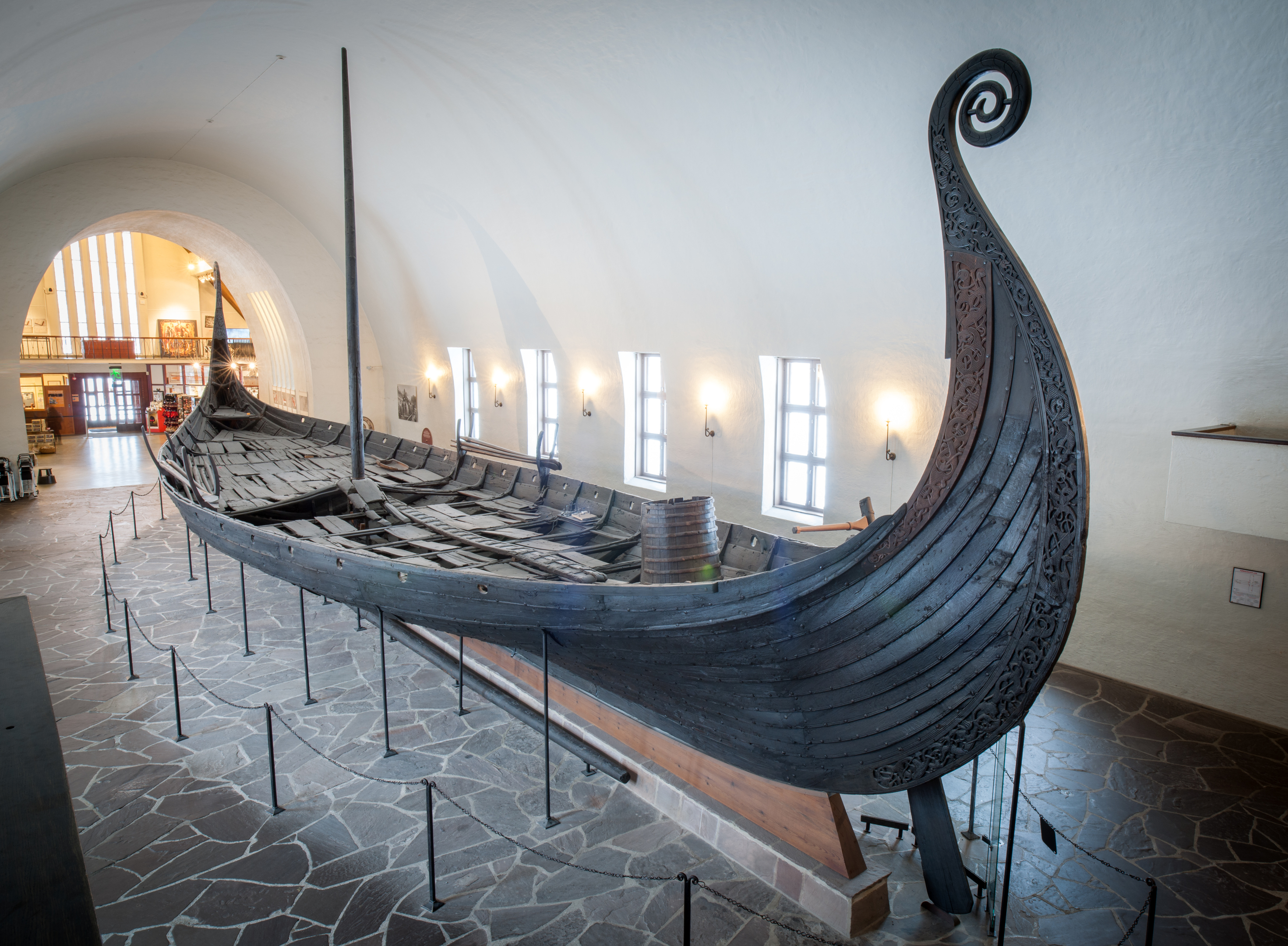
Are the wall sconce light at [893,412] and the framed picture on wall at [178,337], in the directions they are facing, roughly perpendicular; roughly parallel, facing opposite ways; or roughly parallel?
roughly perpendicular

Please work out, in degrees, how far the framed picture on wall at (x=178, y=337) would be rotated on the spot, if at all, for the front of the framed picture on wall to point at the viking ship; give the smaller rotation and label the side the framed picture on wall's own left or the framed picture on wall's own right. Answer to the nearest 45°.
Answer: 0° — it already faces it

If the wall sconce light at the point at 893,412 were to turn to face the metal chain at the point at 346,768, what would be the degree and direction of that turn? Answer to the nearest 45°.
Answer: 0° — it already faces it

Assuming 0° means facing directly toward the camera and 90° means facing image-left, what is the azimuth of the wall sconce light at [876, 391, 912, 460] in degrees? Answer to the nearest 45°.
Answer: approximately 45°

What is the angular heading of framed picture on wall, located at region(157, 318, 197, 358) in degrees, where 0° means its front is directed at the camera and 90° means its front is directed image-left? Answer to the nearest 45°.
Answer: approximately 0°
